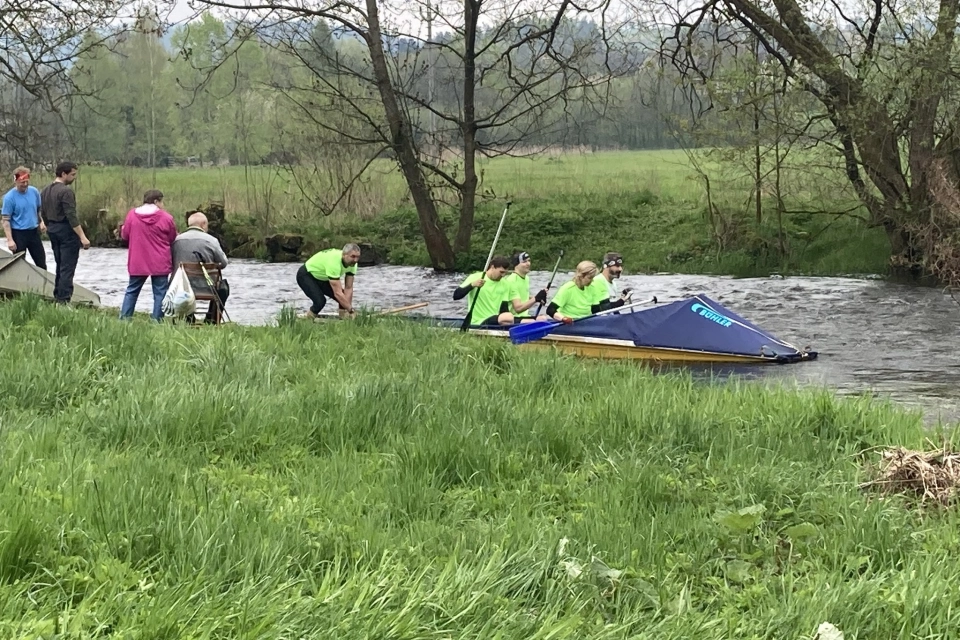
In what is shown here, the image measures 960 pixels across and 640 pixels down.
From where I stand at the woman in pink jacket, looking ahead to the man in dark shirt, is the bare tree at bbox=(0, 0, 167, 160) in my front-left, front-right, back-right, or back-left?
front-right

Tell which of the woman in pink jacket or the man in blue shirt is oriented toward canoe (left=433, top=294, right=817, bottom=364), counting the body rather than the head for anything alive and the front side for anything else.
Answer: the man in blue shirt

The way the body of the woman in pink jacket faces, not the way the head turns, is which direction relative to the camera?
away from the camera

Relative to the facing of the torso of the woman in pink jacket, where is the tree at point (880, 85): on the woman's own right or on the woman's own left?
on the woman's own right

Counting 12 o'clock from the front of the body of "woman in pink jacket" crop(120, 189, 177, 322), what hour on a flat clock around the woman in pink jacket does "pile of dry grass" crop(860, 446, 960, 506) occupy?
The pile of dry grass is roughly at 5 o'clock from the woman in pink jacket.

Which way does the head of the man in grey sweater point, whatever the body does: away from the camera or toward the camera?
away from the camera

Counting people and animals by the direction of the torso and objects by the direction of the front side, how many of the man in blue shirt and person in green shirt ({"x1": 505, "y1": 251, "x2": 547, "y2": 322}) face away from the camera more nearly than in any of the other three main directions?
0

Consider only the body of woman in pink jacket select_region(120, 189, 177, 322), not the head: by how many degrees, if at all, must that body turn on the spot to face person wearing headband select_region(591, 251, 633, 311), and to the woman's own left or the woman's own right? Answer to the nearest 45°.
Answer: approximately 90° to the woman's own right

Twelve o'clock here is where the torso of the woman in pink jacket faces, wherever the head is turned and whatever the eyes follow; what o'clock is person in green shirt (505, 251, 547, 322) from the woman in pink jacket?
The person in green shirt is roughly at 3 o'clock from the woman in pink jacket.
